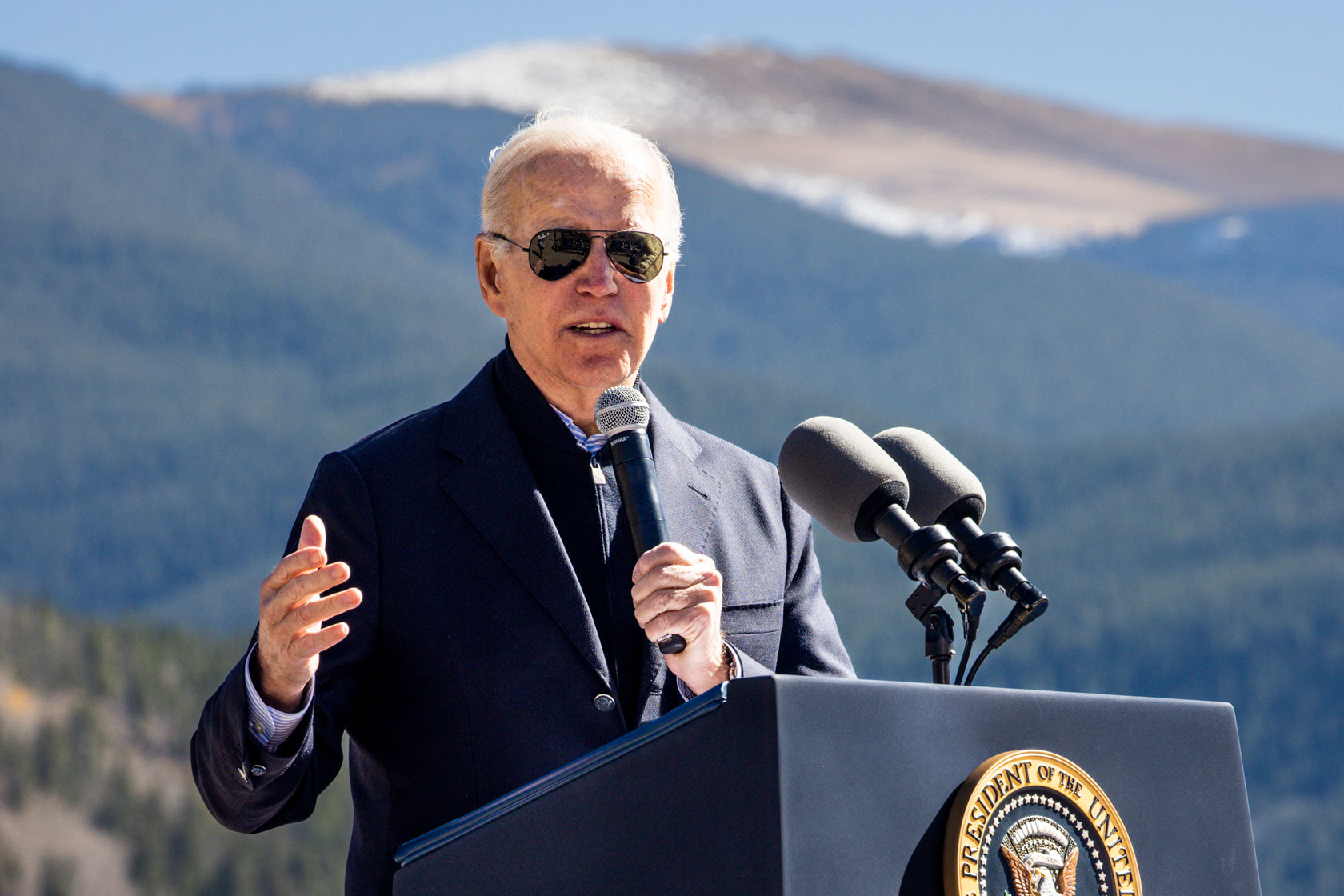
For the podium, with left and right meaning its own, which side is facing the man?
back

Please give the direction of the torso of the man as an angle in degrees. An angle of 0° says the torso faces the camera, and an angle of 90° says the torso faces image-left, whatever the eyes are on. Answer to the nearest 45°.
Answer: approximately 315°

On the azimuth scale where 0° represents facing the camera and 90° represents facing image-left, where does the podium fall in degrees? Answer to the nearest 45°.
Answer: approximately 315°
